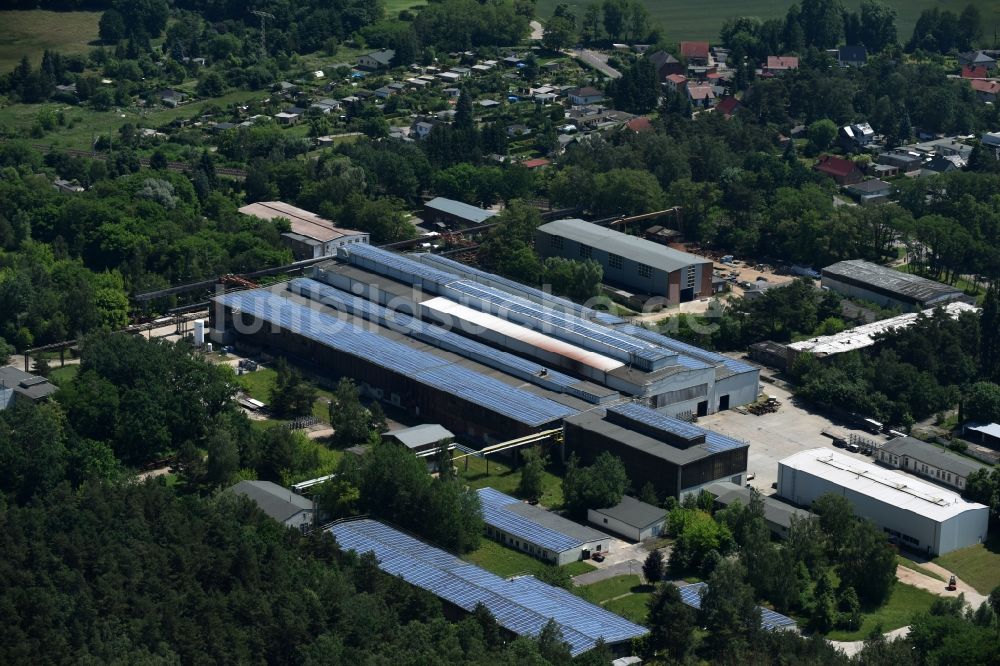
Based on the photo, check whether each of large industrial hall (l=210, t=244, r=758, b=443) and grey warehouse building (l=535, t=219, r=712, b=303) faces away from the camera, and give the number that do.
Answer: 0

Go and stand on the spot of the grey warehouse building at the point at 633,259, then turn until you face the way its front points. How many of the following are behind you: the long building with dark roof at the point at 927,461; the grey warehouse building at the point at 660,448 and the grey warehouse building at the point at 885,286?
0

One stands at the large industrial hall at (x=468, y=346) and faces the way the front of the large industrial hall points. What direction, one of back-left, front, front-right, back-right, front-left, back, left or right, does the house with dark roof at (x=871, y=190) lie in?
left

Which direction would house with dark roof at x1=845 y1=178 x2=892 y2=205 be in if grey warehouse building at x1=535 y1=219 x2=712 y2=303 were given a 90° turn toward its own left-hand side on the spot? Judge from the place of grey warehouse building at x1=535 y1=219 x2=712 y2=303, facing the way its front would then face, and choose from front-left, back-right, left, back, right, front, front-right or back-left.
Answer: front

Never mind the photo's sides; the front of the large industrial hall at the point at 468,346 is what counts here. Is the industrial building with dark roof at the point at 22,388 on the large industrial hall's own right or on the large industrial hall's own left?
on the large industrial hall's own right

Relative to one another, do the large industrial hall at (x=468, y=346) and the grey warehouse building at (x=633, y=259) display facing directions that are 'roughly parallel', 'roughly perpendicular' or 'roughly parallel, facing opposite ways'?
roughly parallel

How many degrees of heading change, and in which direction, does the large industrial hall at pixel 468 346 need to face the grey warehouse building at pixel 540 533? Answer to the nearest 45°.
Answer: approximately 45° to its right

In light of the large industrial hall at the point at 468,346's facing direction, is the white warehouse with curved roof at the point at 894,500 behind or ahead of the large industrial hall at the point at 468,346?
ahead

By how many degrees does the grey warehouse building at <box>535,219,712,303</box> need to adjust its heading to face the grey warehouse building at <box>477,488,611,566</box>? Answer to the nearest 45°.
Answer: approximately 45° to its right

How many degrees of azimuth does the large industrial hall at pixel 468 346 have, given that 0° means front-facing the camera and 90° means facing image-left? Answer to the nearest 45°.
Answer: approximately 315°

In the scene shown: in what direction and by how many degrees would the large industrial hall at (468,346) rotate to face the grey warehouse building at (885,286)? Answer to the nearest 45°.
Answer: approximately 90° to its left

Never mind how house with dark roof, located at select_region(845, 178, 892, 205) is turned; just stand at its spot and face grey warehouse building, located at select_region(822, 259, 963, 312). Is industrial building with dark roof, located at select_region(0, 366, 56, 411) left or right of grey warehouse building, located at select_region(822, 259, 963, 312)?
right

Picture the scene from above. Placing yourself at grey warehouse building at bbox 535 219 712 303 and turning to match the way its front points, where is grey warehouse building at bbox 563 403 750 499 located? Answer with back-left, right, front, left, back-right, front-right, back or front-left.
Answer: front-right

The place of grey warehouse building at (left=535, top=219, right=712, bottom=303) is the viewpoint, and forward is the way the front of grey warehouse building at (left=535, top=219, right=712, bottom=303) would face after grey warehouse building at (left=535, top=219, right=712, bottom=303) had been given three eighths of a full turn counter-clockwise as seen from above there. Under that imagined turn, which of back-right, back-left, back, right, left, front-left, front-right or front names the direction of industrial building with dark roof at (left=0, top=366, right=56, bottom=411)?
back-left

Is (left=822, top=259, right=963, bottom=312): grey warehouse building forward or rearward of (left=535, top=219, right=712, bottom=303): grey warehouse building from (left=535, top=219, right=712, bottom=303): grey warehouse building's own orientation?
forward

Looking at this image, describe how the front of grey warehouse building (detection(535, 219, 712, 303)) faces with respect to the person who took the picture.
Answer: facing the viewer and to the right of the viewer
